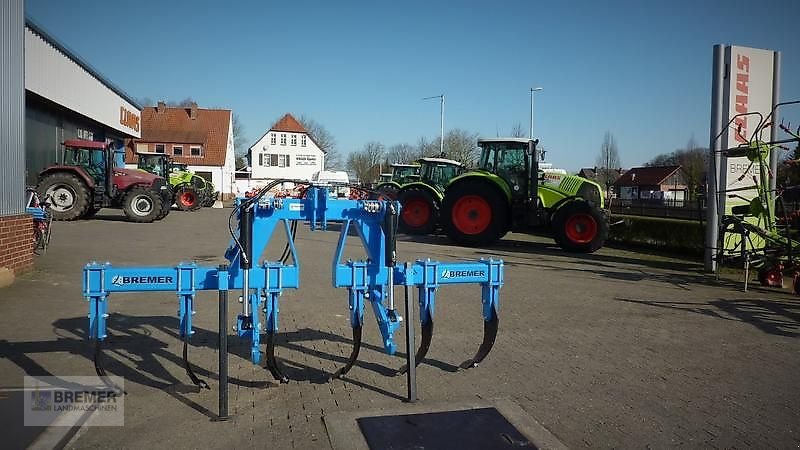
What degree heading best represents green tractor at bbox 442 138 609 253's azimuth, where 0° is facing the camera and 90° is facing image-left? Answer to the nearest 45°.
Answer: approximately 270°

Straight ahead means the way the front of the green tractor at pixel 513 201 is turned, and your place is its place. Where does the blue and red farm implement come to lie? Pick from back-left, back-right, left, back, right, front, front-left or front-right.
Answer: back-right

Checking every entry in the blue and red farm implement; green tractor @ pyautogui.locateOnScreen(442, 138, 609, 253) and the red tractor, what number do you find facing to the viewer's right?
2

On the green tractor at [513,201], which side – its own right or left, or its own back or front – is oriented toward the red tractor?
back

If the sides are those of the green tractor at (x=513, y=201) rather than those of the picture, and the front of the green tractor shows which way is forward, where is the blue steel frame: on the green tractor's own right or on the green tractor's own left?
on the green tractor's own right

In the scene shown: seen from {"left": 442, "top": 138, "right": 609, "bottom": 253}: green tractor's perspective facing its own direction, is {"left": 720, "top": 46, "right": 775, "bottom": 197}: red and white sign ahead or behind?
ahead

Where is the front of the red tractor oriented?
to the viewer's right
